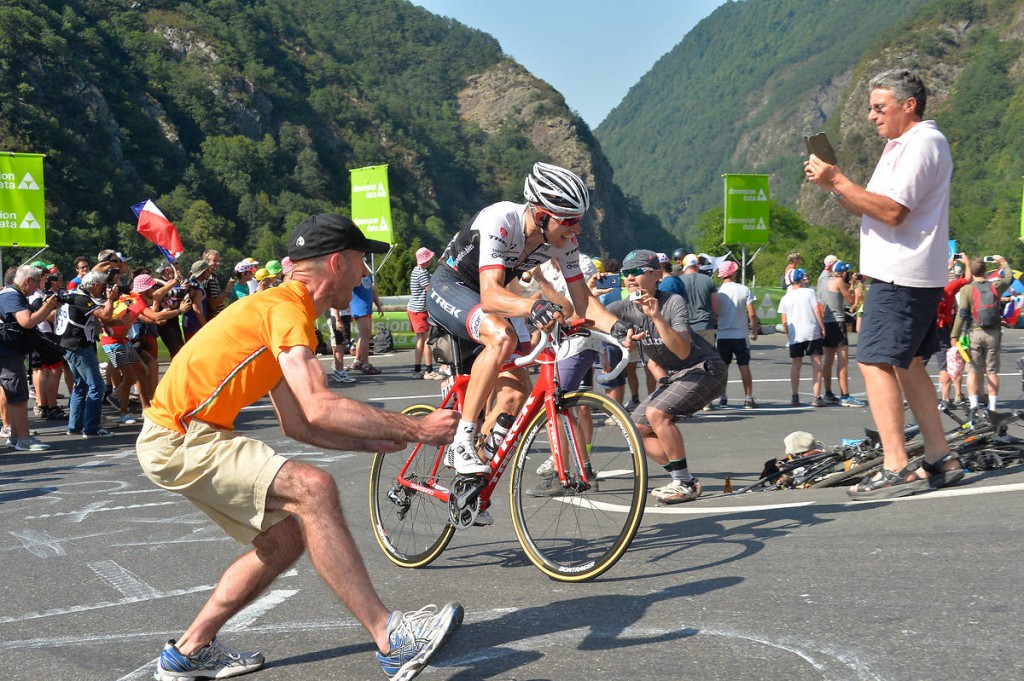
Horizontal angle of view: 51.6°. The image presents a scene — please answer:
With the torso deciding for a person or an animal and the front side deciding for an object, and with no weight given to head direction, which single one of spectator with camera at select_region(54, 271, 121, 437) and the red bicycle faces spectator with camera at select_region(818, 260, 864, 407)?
spectator with camera at select_region(54, 271, 121, 437)

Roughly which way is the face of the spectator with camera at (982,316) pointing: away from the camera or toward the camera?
away from the camera

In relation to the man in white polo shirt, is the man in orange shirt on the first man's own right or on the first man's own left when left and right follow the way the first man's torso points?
on the first man's own left

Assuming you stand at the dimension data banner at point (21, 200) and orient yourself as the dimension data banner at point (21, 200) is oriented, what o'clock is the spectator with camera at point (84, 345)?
The spectator with camera is roughly at 12 o'clock from the dimension data banner.

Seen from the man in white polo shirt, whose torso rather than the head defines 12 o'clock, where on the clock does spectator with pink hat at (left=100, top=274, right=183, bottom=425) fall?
The spectator with pink hat is roughly at 1 o'clock from the man in white polo shirt.

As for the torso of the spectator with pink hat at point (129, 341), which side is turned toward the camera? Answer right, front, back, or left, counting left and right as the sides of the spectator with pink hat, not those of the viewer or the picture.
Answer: right

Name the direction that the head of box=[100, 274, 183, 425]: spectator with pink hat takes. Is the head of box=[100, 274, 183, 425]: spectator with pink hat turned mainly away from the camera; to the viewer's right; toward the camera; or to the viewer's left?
to the viewer's right

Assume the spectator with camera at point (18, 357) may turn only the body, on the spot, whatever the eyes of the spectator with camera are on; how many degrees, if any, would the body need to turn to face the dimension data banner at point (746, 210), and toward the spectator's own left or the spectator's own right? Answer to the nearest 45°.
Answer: approximately 45° to the spectator's own left

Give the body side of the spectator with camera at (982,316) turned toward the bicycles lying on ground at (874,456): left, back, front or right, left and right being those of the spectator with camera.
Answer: back

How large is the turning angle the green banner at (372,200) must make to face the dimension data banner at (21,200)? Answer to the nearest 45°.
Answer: approximately 45° to its right

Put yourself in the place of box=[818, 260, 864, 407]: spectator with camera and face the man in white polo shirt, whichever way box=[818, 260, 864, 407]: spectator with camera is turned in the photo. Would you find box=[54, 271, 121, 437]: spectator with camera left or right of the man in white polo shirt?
right

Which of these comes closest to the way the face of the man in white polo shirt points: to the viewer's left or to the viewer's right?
to the viewer's left
